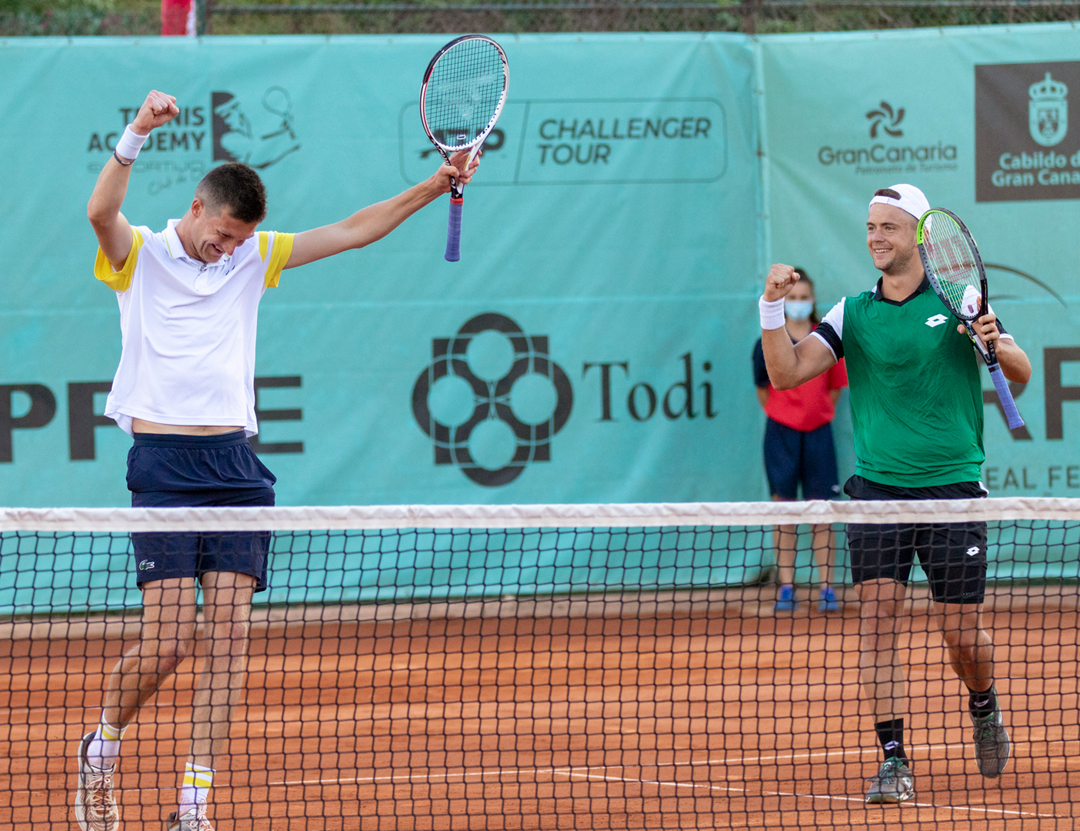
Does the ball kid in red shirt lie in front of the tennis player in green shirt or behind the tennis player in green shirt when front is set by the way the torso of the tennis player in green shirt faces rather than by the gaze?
behind

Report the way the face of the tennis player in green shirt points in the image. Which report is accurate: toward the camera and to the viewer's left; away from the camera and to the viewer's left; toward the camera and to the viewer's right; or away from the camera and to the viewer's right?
toward the camera and to the viewer's left

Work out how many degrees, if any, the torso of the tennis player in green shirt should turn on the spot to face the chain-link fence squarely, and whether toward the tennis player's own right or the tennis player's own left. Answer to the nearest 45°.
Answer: approximately 135° to the tennis player's own right

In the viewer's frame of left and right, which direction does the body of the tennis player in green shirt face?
facing the viewer

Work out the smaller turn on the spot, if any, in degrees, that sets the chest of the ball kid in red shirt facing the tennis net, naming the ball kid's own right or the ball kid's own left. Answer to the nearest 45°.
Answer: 0° — they already face it

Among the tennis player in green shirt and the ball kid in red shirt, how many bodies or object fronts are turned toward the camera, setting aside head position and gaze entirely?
2
